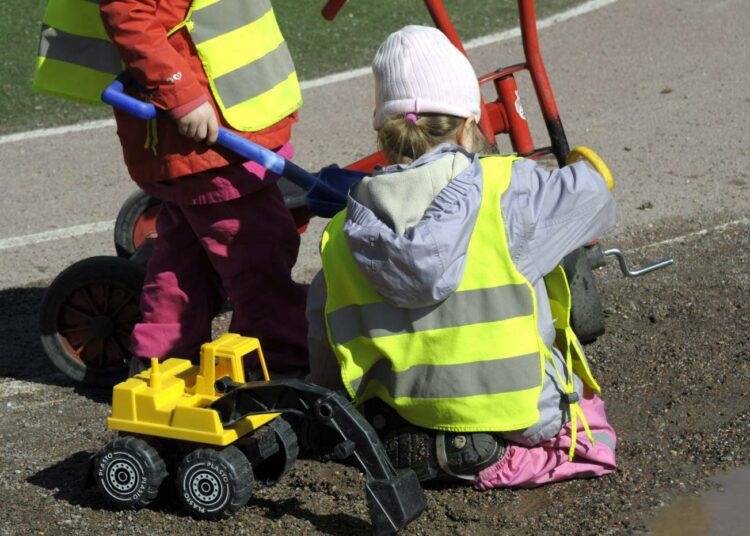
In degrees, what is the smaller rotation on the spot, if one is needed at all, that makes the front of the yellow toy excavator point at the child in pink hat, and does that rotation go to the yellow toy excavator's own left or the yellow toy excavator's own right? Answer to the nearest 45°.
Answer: approximately 45° to the yellow toy excavator's own left

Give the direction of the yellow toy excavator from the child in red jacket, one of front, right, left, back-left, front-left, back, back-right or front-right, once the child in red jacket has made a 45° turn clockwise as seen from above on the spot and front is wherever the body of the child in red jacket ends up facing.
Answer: front

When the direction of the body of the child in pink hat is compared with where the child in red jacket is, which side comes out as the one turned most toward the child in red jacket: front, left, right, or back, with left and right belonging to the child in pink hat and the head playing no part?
left

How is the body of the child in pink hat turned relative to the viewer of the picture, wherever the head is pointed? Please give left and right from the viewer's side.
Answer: facing away from the viewer and to the right of the viewer

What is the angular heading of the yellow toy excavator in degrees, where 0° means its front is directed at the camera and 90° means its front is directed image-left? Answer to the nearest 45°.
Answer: approximately 315°

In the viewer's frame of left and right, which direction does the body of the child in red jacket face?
facing the viewer and to the right of the viewer

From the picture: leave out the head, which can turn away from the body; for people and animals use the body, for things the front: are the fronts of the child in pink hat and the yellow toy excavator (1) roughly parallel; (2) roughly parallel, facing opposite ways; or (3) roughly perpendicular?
roughly perpendicular

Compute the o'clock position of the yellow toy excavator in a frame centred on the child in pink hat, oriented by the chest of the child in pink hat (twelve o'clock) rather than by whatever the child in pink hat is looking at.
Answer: The yellow toy excavator is roughly at 7 o'clock from the child in pink hat.

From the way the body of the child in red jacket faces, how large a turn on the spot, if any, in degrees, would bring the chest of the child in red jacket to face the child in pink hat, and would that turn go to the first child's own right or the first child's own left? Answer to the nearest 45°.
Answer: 0° — they already face them

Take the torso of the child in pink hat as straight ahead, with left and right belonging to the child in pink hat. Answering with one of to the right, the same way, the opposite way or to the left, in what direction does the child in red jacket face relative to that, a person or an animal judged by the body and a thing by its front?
to the right
